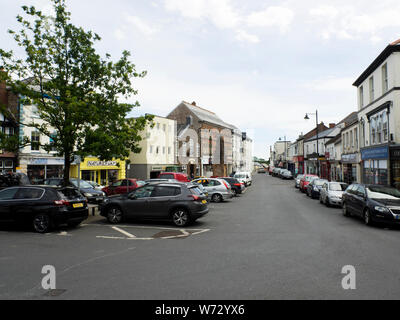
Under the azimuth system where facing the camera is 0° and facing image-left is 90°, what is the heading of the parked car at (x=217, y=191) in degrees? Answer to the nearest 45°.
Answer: approximately 135°

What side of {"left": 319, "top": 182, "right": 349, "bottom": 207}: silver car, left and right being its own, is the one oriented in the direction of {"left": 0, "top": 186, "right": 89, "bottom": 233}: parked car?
right

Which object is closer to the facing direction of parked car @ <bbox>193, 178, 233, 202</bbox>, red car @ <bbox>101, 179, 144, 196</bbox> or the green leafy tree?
the red car

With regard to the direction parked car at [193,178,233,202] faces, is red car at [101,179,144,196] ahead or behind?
ahead

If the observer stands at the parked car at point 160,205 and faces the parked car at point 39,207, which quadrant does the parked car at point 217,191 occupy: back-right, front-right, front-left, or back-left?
back-right

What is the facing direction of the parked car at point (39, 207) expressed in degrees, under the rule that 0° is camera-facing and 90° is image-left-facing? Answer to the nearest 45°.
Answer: approximately 135°

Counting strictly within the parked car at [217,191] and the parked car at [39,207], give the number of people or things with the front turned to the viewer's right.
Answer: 0

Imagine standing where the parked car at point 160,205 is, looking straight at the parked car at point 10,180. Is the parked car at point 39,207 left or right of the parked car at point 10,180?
left

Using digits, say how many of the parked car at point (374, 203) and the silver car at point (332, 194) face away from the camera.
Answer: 0

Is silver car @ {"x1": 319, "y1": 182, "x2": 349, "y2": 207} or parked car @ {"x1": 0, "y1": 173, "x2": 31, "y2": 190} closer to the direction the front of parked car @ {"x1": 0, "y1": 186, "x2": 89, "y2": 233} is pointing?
the parked car
